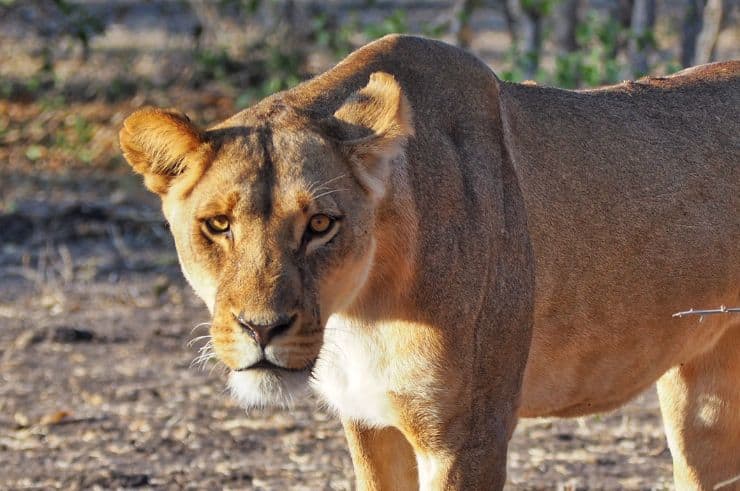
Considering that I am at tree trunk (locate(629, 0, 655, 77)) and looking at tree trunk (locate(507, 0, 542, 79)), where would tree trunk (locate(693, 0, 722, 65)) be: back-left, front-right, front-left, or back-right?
back-right

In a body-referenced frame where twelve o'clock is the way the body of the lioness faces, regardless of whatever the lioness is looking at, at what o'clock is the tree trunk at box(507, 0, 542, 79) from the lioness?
The tree trunk is roughly at 5 o'clock from the lioness.

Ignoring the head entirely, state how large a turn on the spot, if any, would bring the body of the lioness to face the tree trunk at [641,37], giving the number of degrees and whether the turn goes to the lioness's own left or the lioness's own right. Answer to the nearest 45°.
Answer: approximately 135° to the lioness's own right

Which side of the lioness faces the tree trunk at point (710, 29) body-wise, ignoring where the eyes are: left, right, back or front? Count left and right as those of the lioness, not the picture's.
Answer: back

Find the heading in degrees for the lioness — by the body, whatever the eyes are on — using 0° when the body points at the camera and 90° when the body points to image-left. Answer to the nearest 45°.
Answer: approximately 45°
